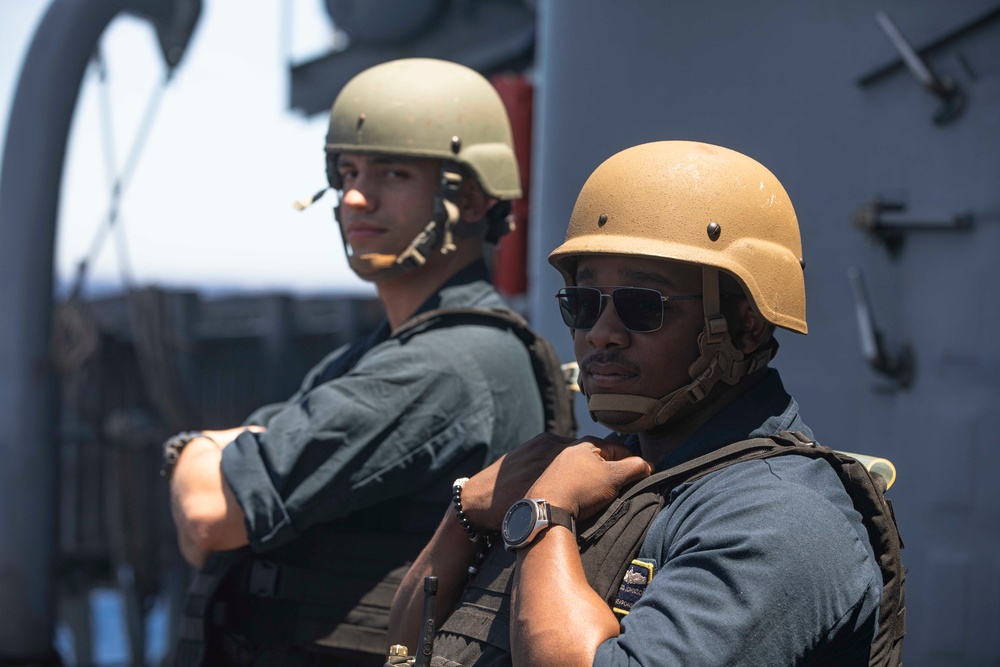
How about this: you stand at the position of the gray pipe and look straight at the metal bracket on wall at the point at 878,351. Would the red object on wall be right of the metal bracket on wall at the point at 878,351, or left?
left

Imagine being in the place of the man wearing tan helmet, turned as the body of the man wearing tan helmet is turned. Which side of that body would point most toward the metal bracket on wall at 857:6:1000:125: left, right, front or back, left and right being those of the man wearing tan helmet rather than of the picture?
back

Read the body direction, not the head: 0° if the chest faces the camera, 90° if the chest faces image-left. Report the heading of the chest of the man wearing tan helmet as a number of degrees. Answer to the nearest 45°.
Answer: approximately 45°

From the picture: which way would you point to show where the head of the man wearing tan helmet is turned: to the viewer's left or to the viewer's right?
to the viewer's left

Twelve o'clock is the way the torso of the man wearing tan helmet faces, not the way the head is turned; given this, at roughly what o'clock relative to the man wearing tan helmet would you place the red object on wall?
The red object on wall is roughly at 4 o'clock from the man wearing tan helmet.
